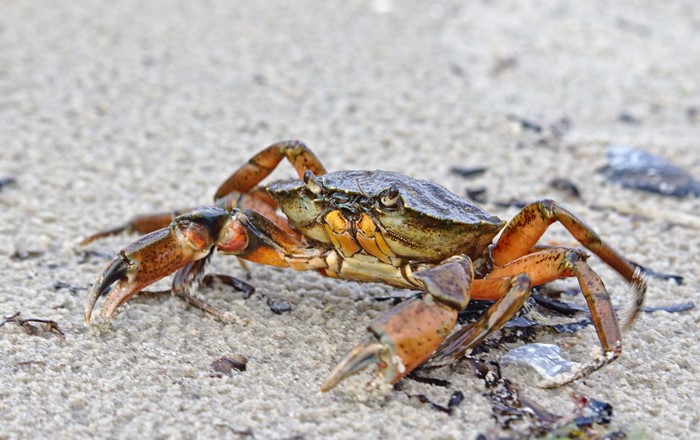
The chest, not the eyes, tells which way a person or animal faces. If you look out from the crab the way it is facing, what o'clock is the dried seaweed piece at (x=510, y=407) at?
The dried seaweed piece is roughly at 9 o'clock from the crab.

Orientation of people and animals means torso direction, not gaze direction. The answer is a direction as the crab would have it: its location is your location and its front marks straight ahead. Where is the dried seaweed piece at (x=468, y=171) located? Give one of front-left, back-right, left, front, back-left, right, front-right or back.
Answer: back-right

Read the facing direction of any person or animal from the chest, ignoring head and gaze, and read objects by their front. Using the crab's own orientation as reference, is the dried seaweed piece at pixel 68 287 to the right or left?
on its right

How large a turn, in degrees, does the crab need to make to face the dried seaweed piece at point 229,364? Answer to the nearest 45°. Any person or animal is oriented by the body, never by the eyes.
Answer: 0° — it already faces it

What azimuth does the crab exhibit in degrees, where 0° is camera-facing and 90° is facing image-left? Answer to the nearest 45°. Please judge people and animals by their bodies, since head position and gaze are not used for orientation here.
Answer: approximately 45°

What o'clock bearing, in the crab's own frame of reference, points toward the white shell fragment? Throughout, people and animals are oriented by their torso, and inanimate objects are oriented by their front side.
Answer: The white shell fragment is roughly at 8 o'clock from the crab.

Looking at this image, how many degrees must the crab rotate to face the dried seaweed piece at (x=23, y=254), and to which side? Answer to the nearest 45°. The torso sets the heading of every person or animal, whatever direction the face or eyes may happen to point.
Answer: approximately 45° to its right

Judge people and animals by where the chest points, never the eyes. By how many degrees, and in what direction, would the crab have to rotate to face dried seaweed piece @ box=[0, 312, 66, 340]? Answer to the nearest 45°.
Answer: approximately 45° to its right
